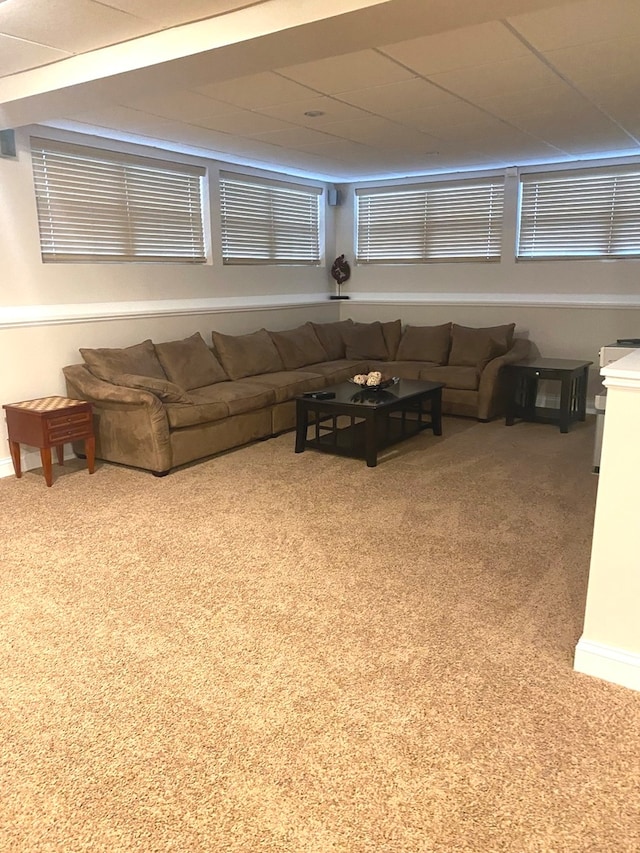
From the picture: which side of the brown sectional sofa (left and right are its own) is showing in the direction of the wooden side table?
right

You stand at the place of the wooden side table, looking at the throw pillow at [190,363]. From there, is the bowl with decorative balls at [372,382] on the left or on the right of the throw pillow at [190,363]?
right

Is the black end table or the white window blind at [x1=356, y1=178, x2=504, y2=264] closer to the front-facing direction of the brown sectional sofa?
the black end table

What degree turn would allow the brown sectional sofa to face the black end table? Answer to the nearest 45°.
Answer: approximately 45° to its left

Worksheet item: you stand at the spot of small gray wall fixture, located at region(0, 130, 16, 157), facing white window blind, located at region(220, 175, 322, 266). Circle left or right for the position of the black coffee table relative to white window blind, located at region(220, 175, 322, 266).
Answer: right

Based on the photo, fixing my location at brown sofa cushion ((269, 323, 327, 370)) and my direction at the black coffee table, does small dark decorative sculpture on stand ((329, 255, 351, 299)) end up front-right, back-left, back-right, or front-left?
back-left

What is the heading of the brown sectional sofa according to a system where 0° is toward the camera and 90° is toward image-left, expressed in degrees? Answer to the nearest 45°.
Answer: approximately 315°
